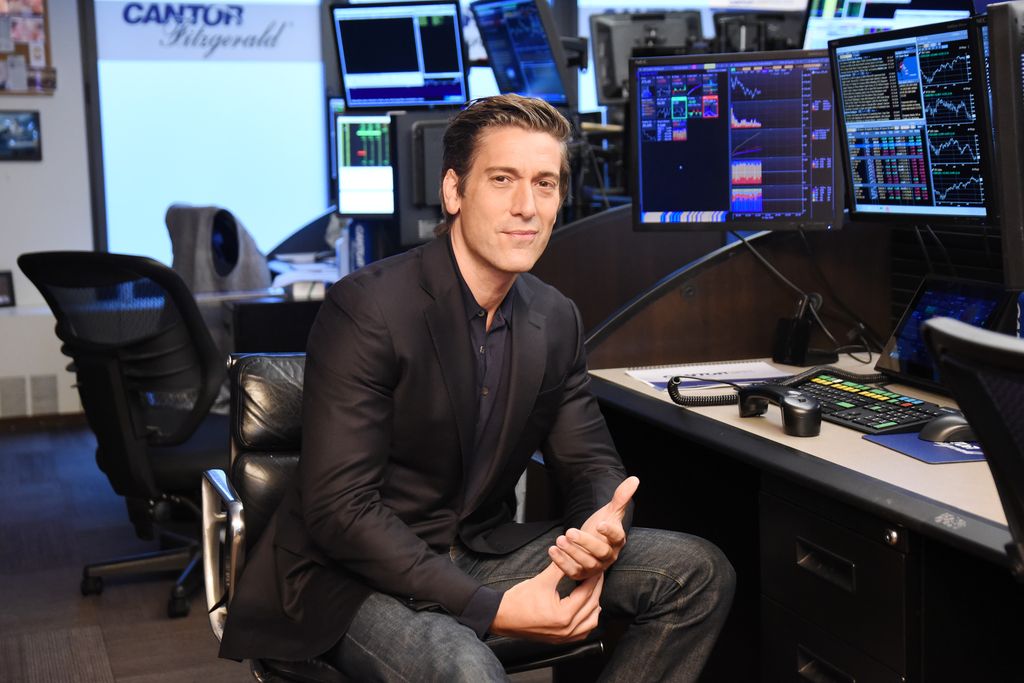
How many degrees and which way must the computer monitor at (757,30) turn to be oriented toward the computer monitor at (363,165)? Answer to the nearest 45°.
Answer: approximately 135° to its left

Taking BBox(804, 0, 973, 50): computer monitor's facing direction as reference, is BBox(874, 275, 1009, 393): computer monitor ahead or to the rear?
ahead

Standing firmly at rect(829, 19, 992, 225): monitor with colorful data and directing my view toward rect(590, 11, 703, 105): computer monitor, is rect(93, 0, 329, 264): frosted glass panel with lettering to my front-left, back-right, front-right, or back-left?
front-left

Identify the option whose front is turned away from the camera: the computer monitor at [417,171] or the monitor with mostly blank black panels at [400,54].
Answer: the computer monitor

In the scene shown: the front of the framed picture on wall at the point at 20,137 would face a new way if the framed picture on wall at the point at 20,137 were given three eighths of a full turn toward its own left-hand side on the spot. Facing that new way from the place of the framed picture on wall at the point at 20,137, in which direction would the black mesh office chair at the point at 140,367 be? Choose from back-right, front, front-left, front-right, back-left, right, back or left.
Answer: back-right

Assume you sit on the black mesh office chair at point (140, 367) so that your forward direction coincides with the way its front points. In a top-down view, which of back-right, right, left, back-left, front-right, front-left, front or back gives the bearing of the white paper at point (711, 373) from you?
right

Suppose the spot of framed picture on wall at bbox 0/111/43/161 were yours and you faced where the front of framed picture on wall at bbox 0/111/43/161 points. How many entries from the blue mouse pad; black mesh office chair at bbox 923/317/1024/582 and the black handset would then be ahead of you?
3

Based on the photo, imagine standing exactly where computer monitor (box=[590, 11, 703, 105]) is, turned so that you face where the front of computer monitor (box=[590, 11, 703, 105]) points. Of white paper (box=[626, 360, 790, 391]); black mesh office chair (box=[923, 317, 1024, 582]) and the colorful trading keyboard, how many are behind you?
3

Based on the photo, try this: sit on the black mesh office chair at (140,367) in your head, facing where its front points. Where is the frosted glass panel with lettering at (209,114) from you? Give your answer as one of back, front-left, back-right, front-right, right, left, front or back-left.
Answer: front-left

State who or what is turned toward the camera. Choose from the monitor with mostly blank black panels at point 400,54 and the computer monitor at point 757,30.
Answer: the monitor with mostly blank black panels

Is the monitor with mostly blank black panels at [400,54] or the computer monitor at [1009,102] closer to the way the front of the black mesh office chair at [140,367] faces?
the monitor with mostly blank black panels

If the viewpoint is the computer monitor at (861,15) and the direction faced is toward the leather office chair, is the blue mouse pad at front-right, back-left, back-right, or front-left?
front-left

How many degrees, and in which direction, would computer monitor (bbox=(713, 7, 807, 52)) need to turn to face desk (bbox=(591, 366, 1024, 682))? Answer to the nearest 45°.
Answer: approximately 180°

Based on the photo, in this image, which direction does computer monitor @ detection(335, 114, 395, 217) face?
toward the camera

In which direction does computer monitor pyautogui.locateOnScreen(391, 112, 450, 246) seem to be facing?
away from the camera

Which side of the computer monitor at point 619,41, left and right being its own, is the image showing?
back

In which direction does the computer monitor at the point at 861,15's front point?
toward the camera

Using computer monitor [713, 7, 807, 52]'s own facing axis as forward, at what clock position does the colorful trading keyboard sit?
The colorful trading keyboard is roughly at 6 o'clock from the computer monitor.
